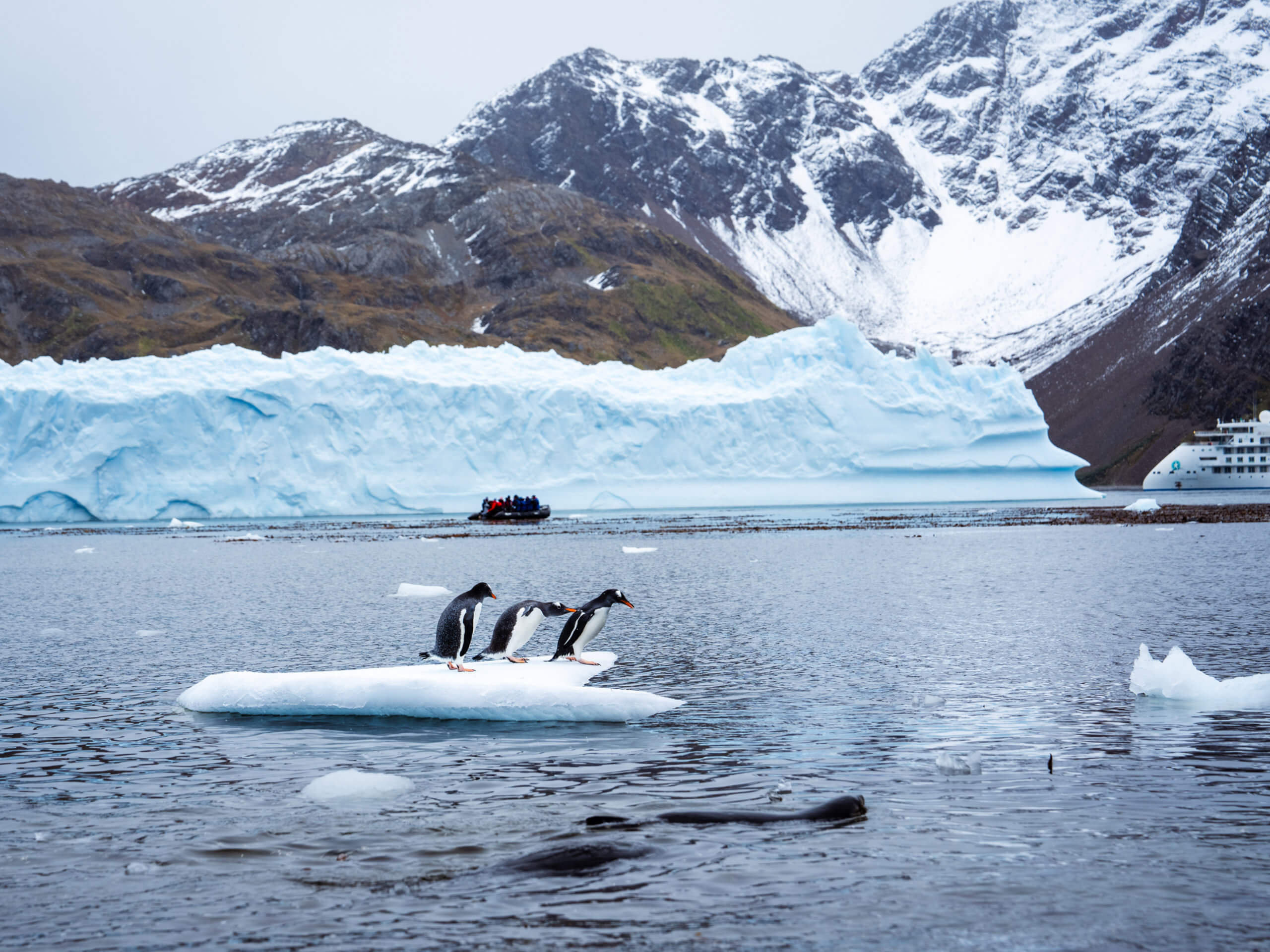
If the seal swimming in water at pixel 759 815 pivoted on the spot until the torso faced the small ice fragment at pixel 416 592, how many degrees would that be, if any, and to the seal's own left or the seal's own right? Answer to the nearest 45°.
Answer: approximately 90° to the seal's own left

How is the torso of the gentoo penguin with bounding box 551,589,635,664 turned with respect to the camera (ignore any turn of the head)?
to the viewer's right

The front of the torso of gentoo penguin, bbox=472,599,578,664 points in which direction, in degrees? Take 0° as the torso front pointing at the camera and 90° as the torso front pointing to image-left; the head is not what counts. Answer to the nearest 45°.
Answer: approximately 270°

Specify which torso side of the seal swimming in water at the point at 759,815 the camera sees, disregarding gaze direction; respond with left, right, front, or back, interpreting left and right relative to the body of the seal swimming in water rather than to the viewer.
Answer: right

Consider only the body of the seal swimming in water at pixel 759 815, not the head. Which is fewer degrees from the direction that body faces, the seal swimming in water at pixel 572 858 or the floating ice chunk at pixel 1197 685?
the floating ice chunk

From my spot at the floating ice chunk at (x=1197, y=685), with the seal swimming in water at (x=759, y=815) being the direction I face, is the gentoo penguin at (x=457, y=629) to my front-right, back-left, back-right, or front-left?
front-right

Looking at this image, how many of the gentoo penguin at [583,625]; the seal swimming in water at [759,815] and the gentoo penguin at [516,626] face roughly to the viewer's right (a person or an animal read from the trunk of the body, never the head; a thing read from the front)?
3

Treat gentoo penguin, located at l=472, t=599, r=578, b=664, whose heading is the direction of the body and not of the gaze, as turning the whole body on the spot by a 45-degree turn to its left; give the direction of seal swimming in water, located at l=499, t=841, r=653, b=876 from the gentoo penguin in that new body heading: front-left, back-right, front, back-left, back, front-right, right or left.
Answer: back-right

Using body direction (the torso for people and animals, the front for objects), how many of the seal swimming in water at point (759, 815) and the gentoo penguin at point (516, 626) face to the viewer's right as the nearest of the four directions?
2

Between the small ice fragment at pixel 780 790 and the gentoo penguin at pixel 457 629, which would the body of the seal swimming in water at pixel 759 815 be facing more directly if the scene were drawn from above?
the small ice fragment

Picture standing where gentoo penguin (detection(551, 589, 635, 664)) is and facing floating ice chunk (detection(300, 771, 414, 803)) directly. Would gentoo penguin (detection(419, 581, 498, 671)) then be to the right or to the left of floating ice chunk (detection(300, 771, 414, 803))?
right

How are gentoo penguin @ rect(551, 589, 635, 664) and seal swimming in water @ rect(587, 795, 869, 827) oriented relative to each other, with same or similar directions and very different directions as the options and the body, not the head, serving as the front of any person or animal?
same or similar directions

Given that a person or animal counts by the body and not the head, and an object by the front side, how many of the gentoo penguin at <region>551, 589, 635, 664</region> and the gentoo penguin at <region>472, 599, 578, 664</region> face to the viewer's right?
2

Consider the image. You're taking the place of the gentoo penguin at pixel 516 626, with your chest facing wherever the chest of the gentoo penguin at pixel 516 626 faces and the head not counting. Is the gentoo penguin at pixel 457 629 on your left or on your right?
on your right

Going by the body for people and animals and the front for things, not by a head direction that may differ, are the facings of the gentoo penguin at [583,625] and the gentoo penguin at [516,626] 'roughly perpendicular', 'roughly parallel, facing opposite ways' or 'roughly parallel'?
roughly parallel

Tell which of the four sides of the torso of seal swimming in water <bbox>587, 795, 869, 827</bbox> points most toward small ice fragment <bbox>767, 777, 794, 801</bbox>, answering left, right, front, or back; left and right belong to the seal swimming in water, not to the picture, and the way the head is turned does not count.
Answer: left
